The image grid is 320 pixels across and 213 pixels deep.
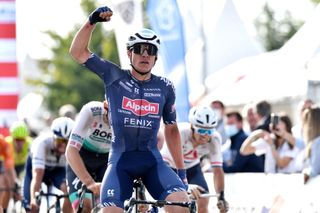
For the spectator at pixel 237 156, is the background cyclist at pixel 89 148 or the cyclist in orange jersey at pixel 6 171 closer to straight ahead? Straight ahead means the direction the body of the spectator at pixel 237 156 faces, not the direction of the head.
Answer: the background cyclist

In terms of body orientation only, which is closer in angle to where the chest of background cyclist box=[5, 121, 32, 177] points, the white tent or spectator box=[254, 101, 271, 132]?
the spectator

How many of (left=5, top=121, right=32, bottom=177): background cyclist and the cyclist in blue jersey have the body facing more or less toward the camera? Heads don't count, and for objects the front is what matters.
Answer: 2

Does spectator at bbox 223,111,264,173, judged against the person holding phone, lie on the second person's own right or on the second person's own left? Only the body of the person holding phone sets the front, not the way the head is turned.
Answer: on the second person's own right

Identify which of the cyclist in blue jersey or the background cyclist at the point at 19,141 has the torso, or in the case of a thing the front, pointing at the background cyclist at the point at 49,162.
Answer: the background cyclist at the point at 19,141

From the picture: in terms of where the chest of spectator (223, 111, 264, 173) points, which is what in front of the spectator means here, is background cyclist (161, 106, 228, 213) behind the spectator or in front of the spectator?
in front
